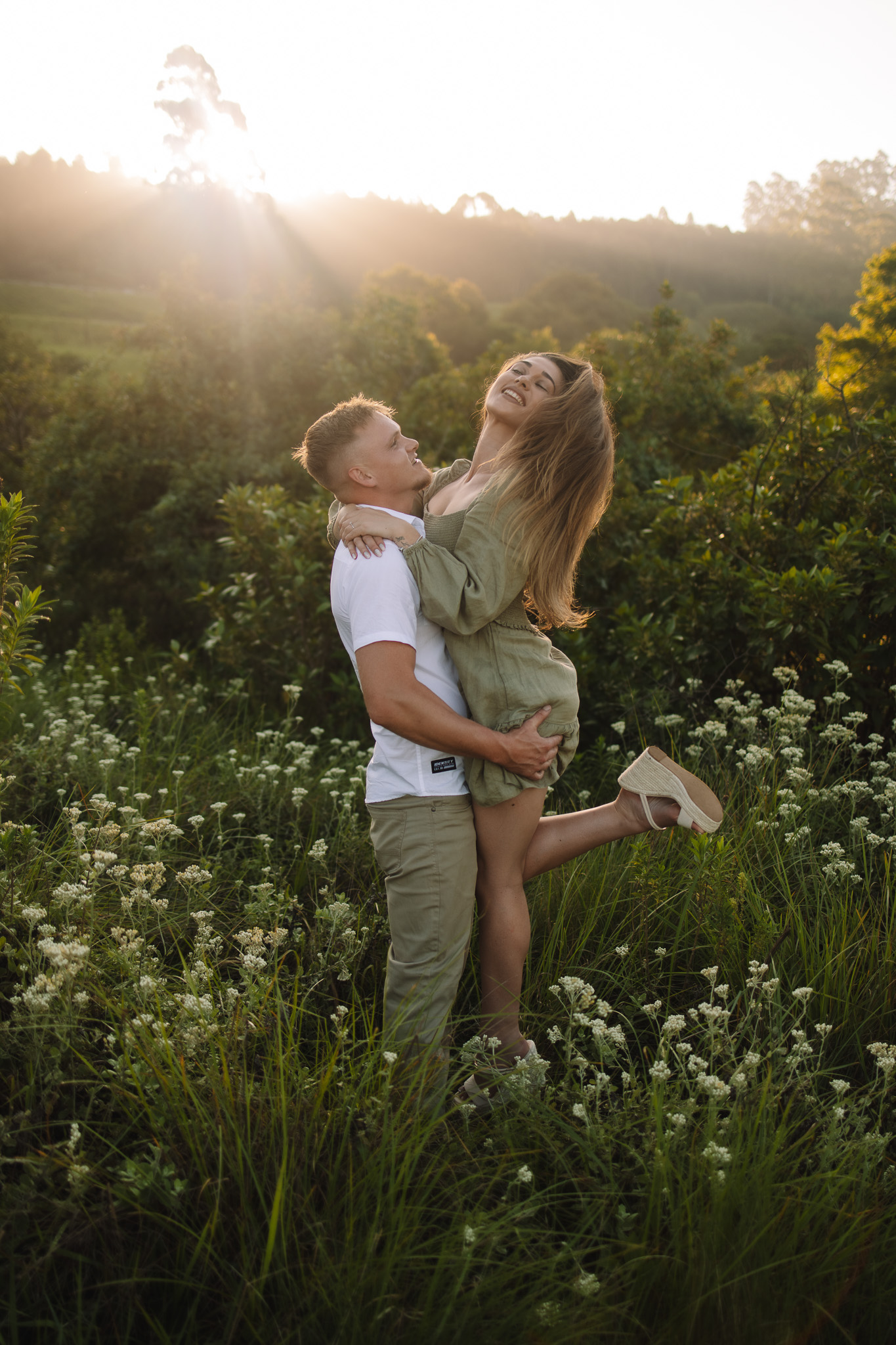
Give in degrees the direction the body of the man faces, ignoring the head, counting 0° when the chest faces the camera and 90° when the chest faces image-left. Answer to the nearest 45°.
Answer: approximately 270°

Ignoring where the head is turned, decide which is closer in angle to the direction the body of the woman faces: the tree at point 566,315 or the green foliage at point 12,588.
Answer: the green foliage

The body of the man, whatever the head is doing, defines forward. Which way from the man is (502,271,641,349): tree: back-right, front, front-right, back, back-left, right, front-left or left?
left

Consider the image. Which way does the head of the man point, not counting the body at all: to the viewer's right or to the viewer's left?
to the viewer's right

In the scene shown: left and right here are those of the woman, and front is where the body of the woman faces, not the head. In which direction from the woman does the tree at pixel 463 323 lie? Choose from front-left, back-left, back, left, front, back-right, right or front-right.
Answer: right

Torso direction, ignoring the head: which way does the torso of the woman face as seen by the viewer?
to the viewer's left

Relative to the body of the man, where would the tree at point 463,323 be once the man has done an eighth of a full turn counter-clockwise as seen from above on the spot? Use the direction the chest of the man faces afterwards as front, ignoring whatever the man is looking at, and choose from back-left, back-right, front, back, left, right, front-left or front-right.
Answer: front-left
